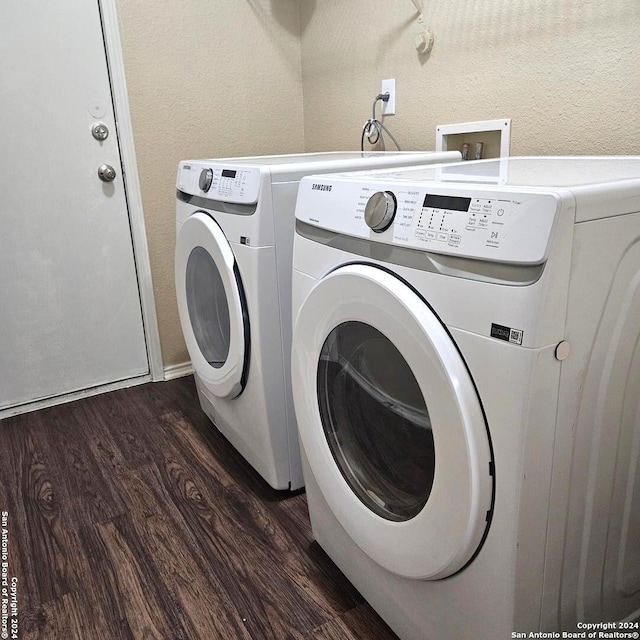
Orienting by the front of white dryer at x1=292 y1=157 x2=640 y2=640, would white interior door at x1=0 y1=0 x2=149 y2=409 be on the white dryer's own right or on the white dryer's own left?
on the white dryer's own right

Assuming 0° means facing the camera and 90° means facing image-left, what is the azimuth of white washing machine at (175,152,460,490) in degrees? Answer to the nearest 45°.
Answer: approximately 45°
